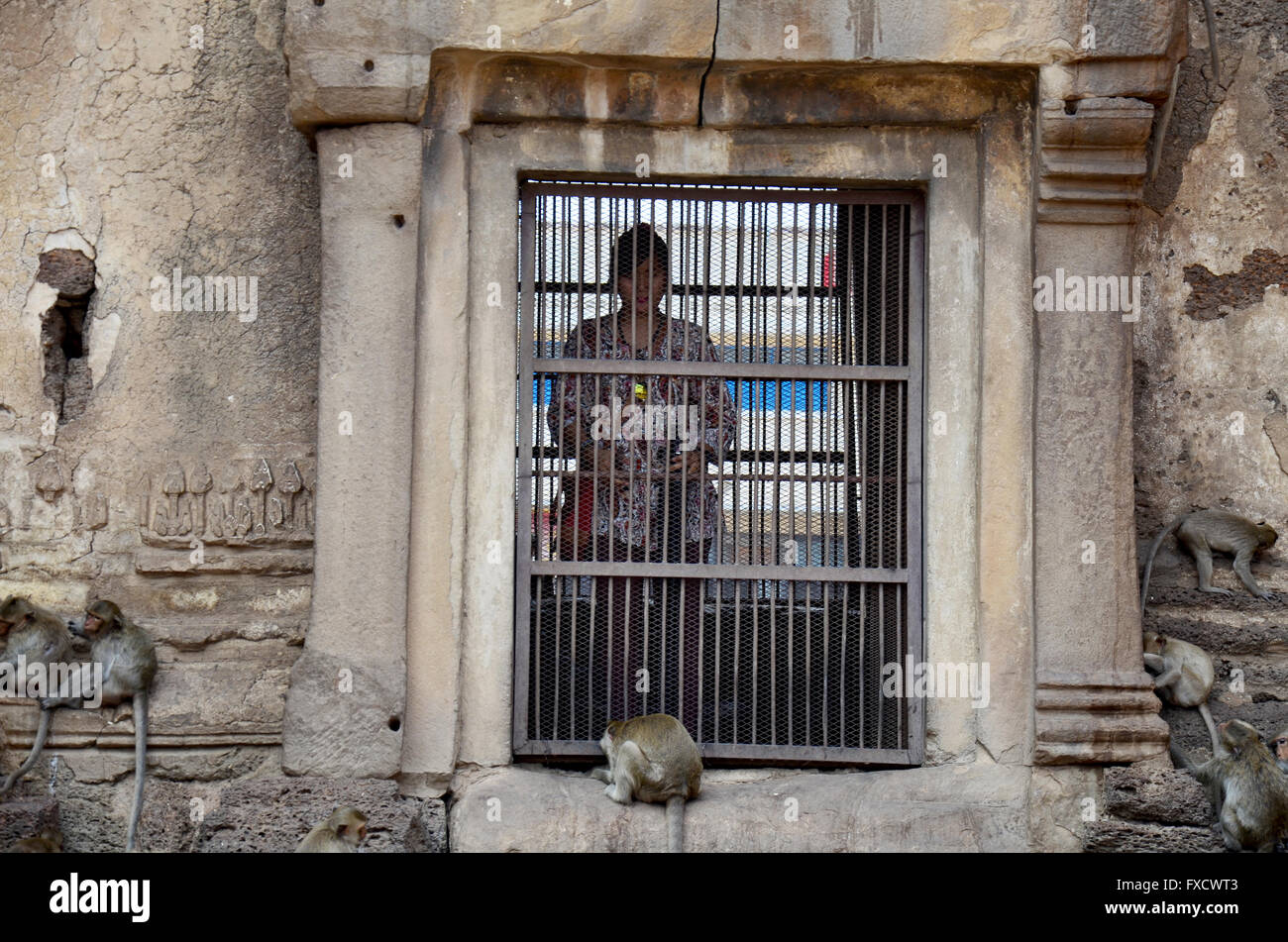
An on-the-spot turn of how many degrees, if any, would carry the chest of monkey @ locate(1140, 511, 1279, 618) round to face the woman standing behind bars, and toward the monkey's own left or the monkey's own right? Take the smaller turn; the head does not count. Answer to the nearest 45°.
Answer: approximately 135° to the monkey's own right

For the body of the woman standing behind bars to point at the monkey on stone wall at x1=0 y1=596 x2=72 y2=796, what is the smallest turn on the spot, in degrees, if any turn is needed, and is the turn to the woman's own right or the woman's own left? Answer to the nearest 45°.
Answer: approximately 90° to the woman's own right

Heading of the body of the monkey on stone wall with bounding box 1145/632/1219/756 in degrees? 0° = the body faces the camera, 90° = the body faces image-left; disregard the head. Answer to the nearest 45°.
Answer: approximately 90°

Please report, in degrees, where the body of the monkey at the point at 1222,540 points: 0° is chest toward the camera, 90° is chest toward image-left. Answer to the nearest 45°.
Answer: approximately 270°

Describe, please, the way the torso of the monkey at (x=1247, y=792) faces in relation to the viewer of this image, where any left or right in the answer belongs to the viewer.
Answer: facing to the left of the viewer

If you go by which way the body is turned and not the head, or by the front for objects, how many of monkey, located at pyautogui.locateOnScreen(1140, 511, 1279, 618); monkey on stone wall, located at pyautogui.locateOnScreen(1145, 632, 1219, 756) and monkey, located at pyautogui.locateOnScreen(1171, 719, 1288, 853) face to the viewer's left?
2

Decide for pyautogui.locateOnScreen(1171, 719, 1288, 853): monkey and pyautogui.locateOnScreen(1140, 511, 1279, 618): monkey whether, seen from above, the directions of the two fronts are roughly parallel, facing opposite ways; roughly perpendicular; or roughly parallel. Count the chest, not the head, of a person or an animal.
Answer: roughly parallel, facing opposite ways

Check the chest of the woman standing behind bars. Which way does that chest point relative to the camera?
toward the camera

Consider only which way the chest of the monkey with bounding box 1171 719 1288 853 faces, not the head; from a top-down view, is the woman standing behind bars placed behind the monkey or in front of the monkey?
in front

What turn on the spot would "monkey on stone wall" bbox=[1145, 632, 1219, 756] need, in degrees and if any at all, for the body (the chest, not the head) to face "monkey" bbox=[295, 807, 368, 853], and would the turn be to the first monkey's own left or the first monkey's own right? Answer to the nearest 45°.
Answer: approximately 45° to the first monkey's own left
